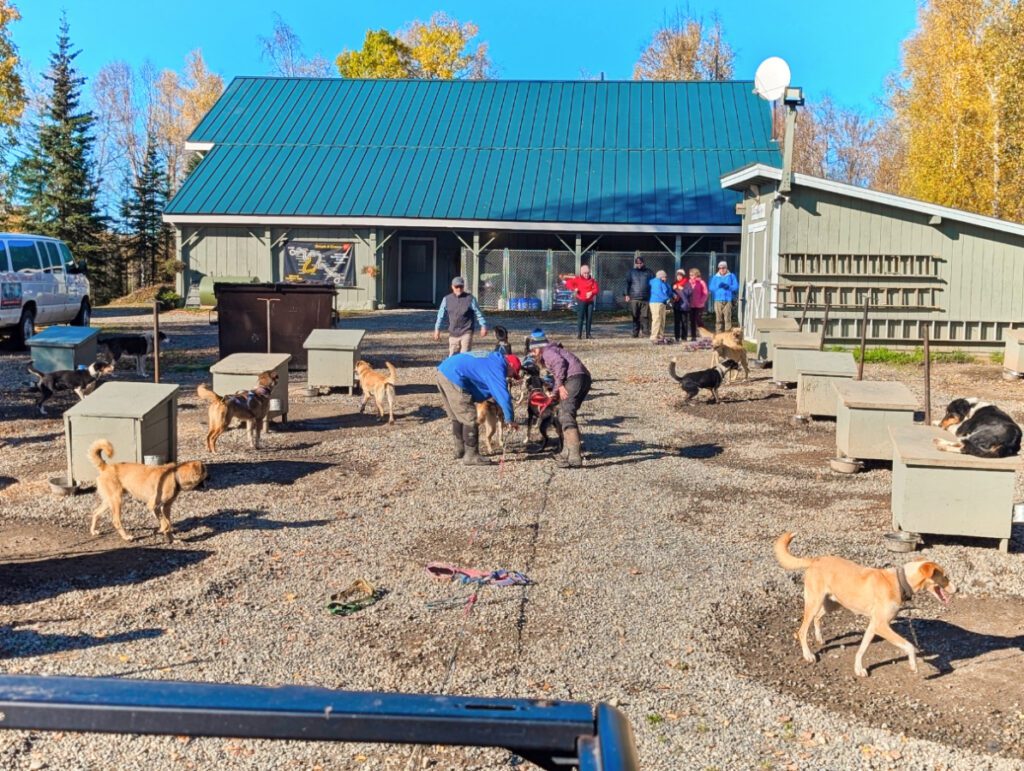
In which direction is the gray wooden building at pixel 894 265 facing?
to the viewer's left

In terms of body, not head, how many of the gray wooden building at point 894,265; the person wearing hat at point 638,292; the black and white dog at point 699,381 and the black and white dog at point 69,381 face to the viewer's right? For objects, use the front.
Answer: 2

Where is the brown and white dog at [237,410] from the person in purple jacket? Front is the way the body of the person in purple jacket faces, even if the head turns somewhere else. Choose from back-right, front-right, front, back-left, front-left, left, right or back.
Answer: front

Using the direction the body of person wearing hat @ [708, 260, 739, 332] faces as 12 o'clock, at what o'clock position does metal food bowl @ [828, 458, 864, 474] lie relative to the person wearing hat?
The metal food bowl is roughly at 12 o'clock from the person wearing hat.

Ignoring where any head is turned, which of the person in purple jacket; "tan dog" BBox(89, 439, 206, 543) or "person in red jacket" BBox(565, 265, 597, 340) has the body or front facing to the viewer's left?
the person in purple jacket

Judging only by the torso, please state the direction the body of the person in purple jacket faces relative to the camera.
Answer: to the viewer's left

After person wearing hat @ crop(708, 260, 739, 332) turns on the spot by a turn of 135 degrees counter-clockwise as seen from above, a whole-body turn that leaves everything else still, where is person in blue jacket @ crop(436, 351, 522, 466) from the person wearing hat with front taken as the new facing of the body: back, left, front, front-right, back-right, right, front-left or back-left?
back-right

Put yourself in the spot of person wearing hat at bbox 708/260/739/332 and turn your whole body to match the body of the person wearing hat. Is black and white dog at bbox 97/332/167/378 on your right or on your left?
on your right

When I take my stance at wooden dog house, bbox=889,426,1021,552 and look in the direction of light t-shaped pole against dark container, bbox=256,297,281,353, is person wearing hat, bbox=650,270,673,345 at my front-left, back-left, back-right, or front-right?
front-right

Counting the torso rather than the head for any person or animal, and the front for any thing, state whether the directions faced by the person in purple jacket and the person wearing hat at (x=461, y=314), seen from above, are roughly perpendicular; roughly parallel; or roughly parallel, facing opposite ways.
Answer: roughly perpendicular

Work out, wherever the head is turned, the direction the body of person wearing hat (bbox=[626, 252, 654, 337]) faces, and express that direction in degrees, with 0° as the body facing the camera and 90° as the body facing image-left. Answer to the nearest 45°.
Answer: approximately 0°

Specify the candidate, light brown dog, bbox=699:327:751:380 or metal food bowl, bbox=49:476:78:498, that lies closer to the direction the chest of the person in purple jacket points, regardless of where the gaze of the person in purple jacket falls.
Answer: the metal food bowl

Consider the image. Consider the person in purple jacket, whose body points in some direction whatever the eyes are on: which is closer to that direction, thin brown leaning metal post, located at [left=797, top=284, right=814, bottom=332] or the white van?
the white van

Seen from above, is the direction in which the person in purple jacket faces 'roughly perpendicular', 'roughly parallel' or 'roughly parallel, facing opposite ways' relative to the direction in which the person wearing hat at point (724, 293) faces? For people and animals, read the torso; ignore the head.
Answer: roughly perpendicular

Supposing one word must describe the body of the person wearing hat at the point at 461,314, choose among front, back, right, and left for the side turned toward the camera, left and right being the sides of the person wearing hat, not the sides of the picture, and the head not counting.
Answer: front

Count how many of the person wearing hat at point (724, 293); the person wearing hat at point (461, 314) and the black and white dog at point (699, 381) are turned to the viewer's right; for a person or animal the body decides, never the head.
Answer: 1

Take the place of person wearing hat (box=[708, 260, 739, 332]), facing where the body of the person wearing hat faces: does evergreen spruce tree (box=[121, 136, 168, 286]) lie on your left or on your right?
on your right

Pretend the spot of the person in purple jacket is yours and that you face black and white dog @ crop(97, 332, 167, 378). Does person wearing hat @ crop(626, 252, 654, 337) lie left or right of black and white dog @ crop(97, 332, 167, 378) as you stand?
right

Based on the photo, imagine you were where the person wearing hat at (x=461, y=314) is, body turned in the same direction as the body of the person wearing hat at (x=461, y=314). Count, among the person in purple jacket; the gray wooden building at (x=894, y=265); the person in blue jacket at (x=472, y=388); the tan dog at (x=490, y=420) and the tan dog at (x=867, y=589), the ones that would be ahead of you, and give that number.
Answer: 4

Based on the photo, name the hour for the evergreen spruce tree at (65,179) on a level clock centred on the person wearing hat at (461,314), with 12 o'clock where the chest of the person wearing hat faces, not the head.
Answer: The evergreen spruce tree is roughly at 5 o'clock from the person wearing hat.
